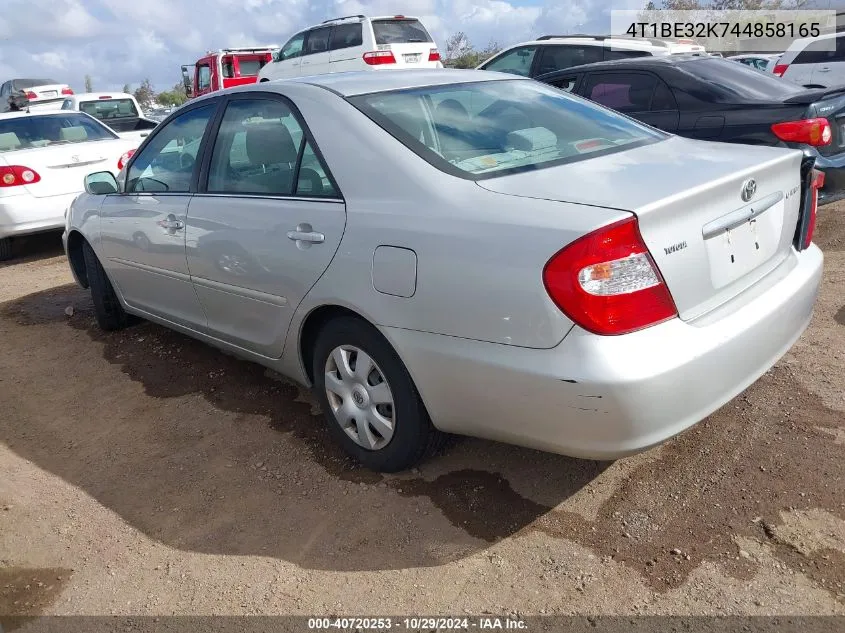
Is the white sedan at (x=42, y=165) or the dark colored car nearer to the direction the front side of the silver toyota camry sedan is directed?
the white sedan

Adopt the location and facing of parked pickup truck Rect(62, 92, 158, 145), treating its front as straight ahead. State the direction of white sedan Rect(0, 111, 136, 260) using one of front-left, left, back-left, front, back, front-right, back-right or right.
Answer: back-left

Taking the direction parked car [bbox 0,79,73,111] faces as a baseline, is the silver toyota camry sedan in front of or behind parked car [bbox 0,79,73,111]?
behind

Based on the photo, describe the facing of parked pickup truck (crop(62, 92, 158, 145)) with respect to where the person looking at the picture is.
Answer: facing away from the viewer and to the left of the viewer

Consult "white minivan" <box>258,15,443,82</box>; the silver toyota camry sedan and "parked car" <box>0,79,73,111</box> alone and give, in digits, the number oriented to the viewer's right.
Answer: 0

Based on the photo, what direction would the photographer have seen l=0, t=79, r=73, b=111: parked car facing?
facing away from the viewer and to the left of the viewer

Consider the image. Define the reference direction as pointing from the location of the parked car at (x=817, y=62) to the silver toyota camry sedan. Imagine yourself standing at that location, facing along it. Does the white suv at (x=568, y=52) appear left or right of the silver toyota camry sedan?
right

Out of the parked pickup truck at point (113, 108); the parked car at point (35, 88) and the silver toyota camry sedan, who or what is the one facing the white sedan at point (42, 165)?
the silver toyota camry sedan

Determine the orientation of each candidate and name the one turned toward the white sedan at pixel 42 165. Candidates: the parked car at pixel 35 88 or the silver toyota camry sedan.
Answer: the silver toyota camry sedan

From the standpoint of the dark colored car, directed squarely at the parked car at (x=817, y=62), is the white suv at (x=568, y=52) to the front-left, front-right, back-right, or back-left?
front-left

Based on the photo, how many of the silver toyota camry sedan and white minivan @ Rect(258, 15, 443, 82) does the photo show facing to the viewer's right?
0

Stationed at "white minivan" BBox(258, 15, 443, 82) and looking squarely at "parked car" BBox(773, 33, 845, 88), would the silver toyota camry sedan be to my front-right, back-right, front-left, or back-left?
front-right

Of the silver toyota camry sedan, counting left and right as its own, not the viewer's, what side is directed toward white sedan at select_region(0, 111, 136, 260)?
front

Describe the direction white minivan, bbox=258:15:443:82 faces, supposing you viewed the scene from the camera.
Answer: facing away from the viewer and to the left of the viewer

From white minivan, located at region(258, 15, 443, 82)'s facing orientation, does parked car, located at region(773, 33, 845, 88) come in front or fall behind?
behind
